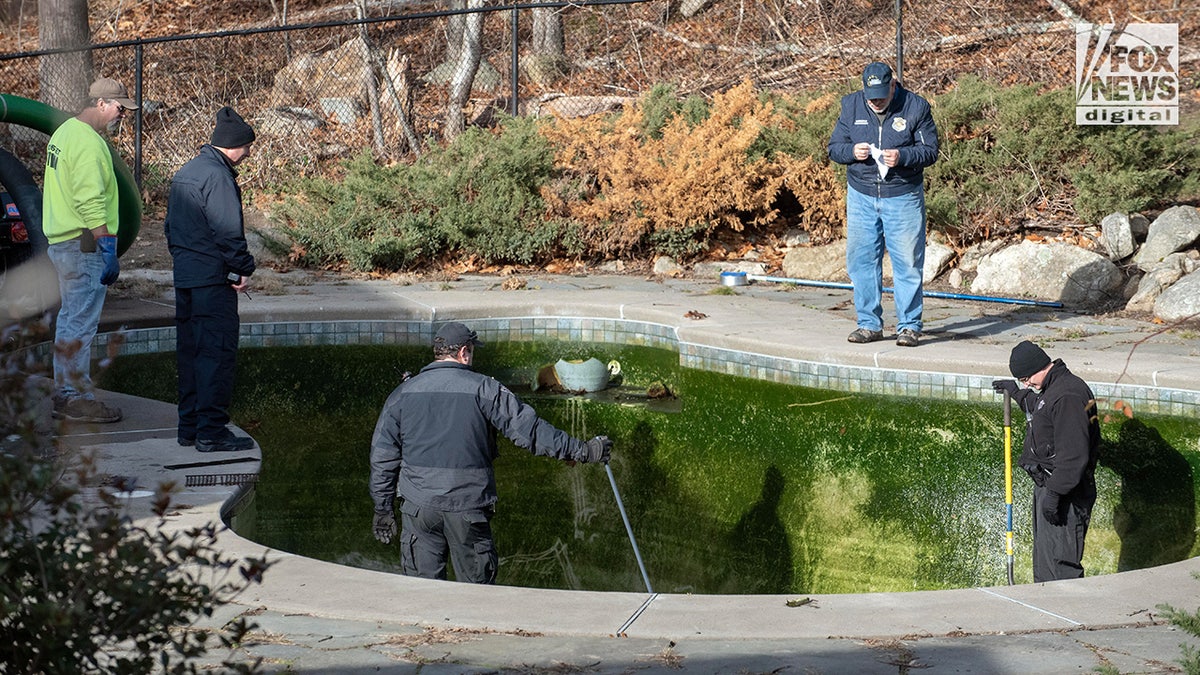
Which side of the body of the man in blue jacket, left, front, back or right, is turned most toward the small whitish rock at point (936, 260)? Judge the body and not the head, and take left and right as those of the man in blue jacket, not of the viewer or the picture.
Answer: back

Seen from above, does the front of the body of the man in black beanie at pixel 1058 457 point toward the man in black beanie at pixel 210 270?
yes

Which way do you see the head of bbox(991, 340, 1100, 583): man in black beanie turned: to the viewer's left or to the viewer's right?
to the viewer's left

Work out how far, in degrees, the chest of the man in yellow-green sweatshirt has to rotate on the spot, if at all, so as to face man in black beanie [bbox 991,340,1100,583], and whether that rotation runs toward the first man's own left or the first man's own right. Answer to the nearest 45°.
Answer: approximately 45° to the first man's own right

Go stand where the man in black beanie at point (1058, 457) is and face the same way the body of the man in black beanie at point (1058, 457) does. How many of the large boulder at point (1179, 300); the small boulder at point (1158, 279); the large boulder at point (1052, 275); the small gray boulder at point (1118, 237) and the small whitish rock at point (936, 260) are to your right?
5

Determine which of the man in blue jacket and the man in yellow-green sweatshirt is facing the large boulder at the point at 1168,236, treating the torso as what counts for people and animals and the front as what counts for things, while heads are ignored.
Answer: the man in yellow-green sweatshirt

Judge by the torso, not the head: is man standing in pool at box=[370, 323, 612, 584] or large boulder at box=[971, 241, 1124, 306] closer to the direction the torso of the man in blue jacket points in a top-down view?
the man standing in pool

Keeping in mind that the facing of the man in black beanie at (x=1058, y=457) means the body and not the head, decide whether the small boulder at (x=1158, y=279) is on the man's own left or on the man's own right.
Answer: on the man's own right

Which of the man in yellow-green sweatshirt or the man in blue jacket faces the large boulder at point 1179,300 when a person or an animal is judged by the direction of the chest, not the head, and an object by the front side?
the man in yellow-green sweatshirt

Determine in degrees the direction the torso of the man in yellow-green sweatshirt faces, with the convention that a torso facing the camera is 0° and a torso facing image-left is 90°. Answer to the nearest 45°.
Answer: approximately 270°

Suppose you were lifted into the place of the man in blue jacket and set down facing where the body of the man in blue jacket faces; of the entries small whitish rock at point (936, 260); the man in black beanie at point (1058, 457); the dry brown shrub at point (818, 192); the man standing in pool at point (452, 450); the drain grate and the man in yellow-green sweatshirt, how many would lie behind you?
2

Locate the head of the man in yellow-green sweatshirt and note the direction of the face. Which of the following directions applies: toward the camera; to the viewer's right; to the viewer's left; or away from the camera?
to the viewer's right

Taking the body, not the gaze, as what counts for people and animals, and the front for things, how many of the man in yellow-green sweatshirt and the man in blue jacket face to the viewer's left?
0

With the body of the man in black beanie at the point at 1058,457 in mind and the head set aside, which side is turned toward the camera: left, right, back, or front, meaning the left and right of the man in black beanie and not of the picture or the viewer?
left

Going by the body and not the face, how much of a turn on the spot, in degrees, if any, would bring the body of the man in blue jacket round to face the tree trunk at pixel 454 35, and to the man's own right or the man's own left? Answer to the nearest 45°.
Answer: approximately 135° to the man's own right

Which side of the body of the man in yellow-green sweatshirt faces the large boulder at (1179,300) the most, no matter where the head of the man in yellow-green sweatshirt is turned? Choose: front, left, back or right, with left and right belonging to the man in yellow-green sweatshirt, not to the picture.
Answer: front

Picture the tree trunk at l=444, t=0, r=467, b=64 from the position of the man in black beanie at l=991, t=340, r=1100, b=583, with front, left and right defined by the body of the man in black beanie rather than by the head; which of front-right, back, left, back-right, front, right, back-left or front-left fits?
front-right

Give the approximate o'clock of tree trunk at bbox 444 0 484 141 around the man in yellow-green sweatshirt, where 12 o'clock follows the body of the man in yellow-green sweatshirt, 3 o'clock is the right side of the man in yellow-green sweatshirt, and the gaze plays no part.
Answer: The tree trunk is roughly at 10 o'clock from the man in yellow-green sweatshirt.

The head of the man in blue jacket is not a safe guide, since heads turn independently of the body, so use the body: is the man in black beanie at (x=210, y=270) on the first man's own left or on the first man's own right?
on the first man's own right
